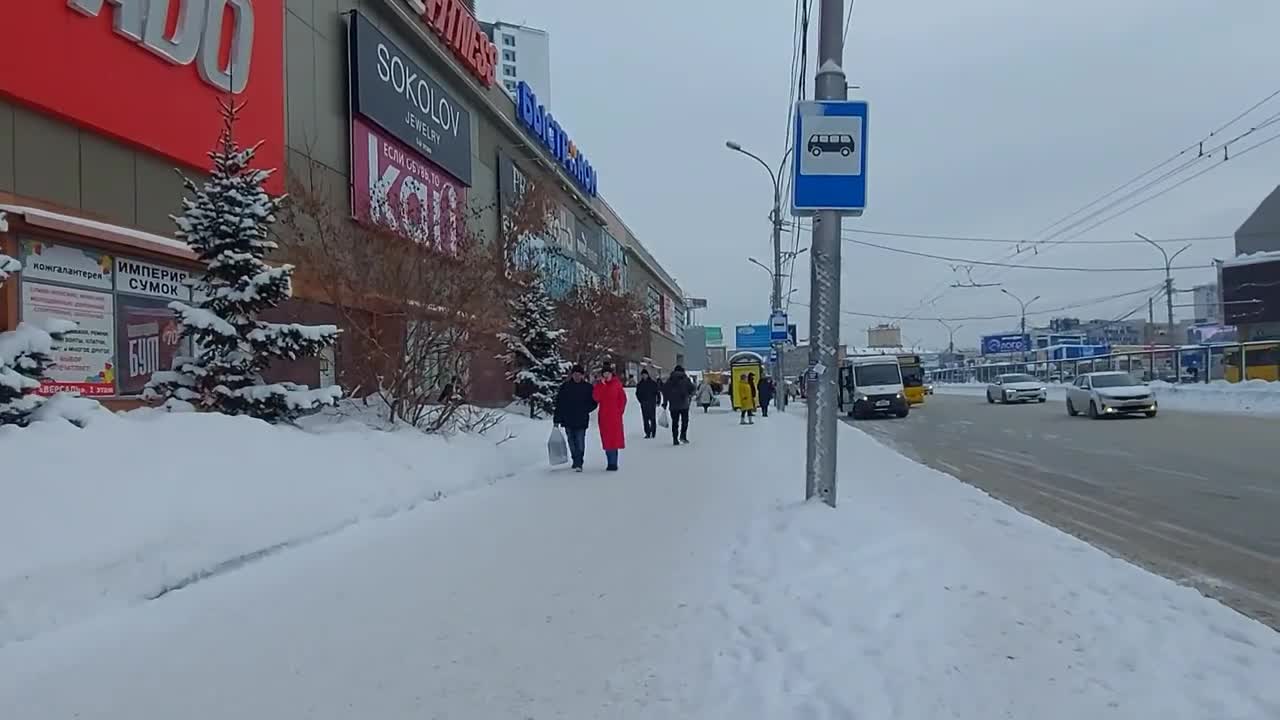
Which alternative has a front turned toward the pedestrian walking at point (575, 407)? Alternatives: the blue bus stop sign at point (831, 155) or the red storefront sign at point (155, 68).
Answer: the red storefront sign

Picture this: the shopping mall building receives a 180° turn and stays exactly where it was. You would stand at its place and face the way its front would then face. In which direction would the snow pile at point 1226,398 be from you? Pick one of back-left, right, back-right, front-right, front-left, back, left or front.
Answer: back-right

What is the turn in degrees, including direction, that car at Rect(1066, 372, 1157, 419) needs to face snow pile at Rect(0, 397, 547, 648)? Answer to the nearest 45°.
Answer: approximately 45° to its right

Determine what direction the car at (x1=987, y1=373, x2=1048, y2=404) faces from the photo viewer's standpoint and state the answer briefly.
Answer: facing the viewer and to the right of the viewer

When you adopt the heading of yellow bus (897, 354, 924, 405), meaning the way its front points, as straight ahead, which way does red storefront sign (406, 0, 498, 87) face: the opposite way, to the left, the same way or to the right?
to the left

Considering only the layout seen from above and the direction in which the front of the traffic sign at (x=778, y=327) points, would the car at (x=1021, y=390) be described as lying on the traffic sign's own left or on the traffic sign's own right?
on the traffic sign's own left

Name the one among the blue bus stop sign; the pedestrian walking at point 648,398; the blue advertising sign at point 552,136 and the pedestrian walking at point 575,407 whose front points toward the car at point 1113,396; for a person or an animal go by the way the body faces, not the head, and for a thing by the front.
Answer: the blue advertising sign

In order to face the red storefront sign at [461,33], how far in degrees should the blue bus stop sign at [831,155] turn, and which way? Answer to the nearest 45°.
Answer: approximately 135° to its right

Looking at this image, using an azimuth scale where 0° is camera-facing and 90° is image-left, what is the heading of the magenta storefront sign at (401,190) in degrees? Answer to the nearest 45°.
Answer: approximately 315°

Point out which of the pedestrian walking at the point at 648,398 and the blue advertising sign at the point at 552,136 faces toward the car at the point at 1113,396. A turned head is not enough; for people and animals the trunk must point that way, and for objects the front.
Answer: the blue advertising sign

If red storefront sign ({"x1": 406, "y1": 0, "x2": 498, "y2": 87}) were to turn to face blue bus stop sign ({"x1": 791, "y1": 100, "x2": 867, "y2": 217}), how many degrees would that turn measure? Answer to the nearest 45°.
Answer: approximately 45° to its right

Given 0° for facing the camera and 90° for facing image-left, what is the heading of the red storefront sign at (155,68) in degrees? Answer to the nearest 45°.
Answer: approximately 315°

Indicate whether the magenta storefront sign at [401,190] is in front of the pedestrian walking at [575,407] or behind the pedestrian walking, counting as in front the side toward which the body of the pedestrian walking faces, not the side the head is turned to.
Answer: behind
